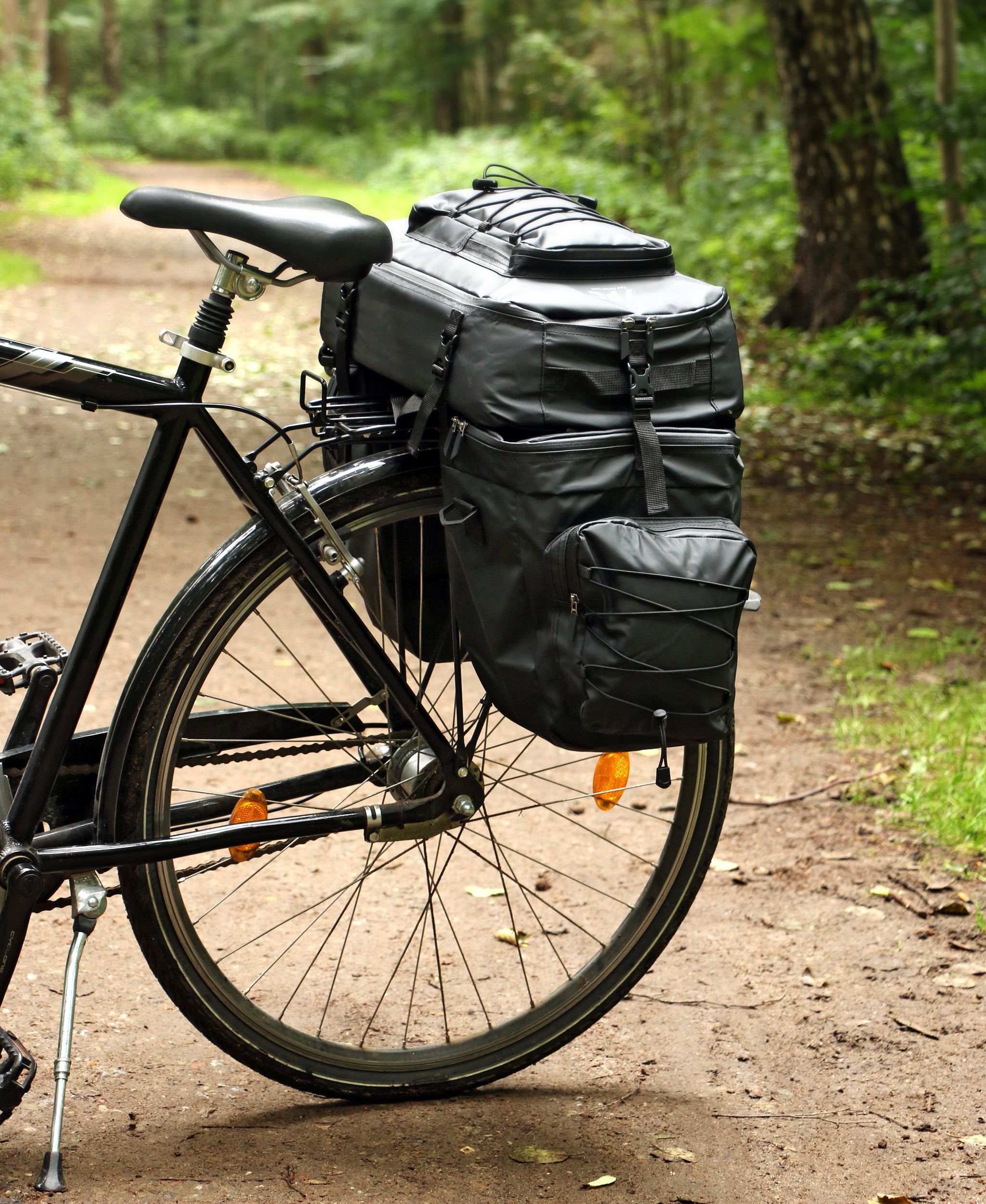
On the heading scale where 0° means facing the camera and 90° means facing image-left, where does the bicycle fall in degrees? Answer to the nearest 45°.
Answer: approximately 90°

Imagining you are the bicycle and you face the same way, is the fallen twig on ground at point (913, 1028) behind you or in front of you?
behind

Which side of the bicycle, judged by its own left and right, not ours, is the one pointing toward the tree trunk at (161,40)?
right

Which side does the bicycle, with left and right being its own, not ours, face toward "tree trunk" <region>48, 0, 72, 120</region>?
right

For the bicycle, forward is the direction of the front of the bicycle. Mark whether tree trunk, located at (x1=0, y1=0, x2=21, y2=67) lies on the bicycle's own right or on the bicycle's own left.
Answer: on the bicycle's own right
